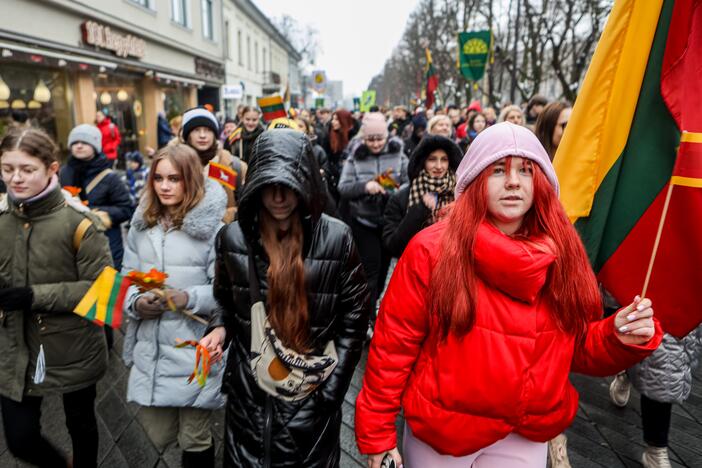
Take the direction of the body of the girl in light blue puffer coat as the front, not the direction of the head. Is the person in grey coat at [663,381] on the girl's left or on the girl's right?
on the girl's left

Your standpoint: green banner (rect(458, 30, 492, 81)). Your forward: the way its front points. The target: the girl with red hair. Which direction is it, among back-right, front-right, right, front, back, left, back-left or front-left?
front

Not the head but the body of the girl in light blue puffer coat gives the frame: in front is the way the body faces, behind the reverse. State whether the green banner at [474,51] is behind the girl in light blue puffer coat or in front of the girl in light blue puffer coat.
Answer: behind

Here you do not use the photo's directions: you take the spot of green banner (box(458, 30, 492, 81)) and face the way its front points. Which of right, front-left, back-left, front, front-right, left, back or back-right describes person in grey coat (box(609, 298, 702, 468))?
front

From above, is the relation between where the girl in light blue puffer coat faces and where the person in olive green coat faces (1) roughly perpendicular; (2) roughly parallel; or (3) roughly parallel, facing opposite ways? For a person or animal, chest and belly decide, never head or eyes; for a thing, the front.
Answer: roughly parallel

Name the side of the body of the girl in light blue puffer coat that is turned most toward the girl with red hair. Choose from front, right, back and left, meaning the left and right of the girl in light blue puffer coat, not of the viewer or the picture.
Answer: left

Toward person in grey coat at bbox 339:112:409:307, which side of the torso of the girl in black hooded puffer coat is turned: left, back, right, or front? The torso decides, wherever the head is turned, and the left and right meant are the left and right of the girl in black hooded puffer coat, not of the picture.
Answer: back

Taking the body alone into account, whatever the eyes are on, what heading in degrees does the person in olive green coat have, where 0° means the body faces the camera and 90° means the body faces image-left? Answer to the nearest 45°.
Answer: approximately 45°

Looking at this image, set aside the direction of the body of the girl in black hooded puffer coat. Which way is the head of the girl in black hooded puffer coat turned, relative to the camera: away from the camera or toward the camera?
toward the camera

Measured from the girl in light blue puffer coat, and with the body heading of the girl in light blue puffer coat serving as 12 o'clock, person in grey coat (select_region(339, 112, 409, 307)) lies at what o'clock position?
The person in grey coat is roughly at 6 o'clock from the girl in light blue puffer coat.

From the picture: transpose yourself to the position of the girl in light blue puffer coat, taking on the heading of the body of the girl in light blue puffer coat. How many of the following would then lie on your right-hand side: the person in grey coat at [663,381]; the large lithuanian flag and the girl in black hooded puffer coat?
0

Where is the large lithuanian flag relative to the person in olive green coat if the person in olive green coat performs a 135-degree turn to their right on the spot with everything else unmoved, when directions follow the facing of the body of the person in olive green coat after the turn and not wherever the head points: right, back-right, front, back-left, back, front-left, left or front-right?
back-right

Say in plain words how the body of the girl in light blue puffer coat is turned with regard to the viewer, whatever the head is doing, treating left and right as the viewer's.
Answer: facing the viewer and to the left of the viewer

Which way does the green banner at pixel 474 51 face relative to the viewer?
toward the camera

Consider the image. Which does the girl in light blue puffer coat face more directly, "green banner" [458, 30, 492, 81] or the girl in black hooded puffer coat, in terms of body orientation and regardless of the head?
the girl in black hooded puffer coat

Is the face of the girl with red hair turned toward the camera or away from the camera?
toward the camera

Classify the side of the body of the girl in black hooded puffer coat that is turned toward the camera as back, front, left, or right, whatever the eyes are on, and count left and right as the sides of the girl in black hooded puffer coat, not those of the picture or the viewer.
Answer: front
